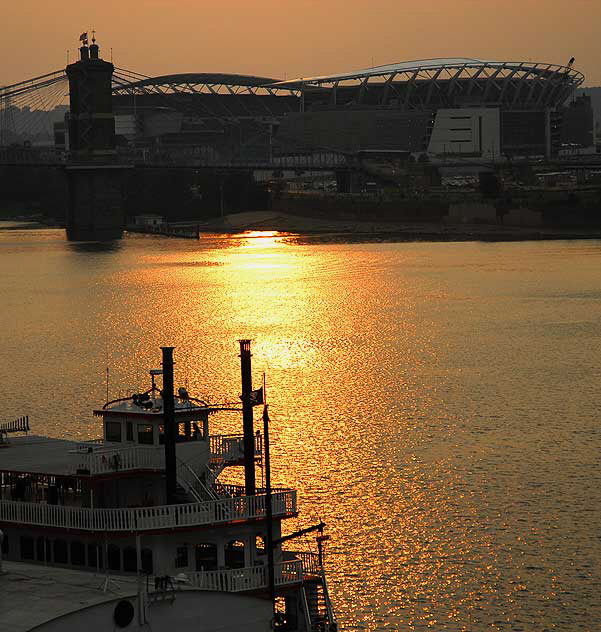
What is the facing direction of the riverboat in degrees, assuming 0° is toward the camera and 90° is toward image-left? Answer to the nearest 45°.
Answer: approximately 315°
